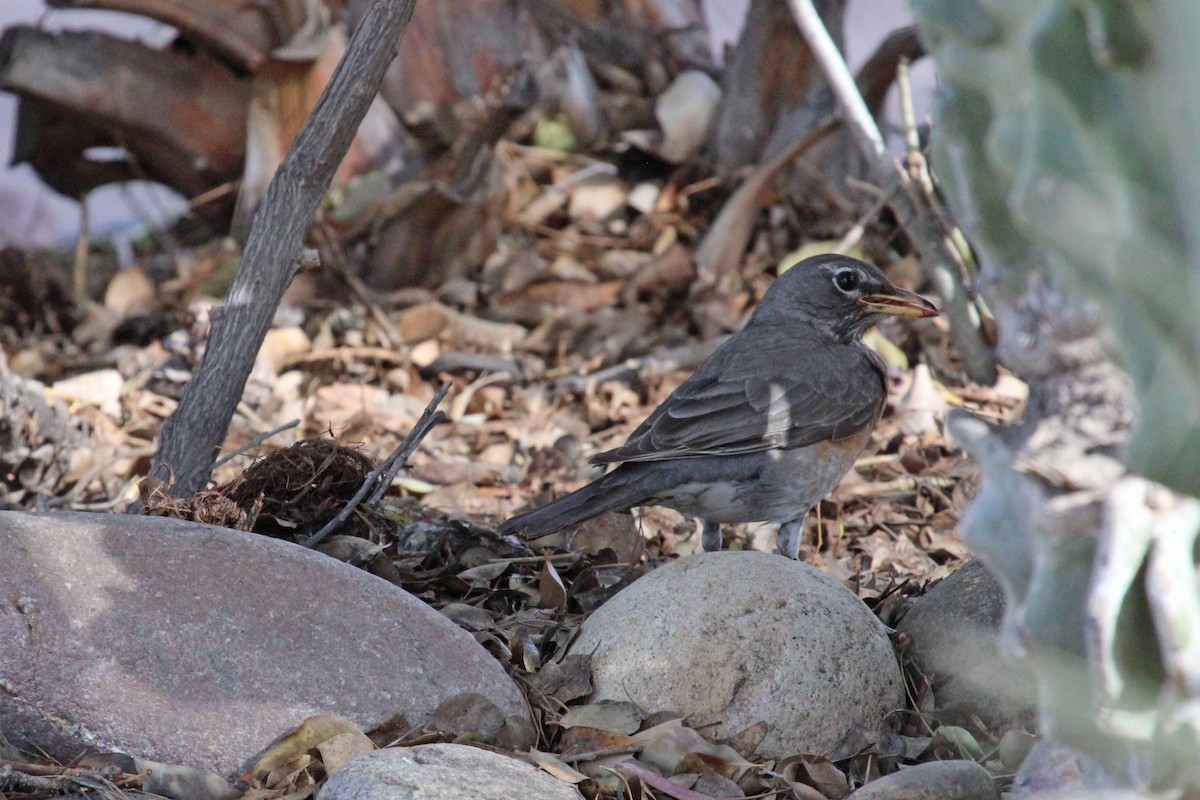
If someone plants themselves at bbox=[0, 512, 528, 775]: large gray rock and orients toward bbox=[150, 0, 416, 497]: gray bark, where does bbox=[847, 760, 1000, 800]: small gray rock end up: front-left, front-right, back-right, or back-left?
back-right

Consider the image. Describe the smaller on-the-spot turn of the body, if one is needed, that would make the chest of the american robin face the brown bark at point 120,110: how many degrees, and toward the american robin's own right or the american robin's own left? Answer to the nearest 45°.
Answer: approximately 135° to the american robin's own left

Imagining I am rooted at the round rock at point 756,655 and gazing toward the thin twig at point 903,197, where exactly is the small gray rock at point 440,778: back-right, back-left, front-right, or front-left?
back-left

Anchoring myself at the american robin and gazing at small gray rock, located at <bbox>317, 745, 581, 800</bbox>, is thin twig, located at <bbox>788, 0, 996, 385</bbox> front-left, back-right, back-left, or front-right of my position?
back-left

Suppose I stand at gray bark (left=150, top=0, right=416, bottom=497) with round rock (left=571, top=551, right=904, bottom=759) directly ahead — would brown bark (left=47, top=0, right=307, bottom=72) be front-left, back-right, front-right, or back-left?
back-left

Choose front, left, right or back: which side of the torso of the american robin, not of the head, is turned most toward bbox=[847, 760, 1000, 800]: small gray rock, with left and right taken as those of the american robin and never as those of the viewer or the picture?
right

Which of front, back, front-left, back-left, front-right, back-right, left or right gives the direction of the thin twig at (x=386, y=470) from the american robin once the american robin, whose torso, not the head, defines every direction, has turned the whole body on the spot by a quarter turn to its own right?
front-right

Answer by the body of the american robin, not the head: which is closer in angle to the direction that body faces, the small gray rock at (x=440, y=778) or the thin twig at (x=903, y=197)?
the thin twig

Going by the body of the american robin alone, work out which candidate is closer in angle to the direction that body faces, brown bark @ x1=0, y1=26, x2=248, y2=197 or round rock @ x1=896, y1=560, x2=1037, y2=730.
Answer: the round rock

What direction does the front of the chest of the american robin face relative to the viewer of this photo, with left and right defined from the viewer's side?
facing to the right of the viewer

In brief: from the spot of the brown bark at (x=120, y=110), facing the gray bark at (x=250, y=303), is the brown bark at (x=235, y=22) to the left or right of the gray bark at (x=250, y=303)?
left
